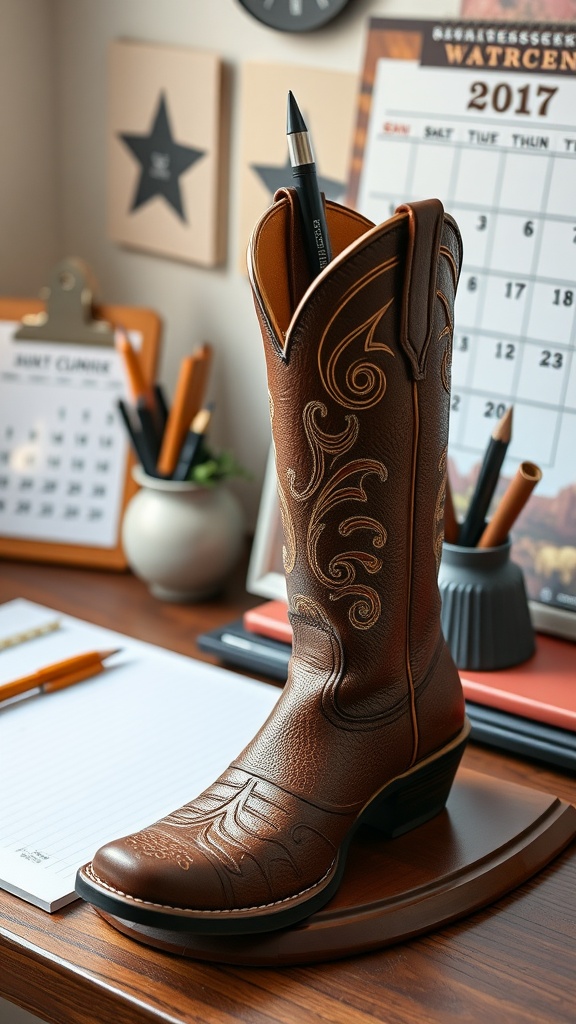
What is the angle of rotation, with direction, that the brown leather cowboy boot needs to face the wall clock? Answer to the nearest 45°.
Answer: approximately 135° to its right

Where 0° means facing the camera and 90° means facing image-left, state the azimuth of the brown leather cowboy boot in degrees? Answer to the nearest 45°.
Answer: approximately 45°

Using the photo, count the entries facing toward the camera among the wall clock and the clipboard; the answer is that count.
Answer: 2
